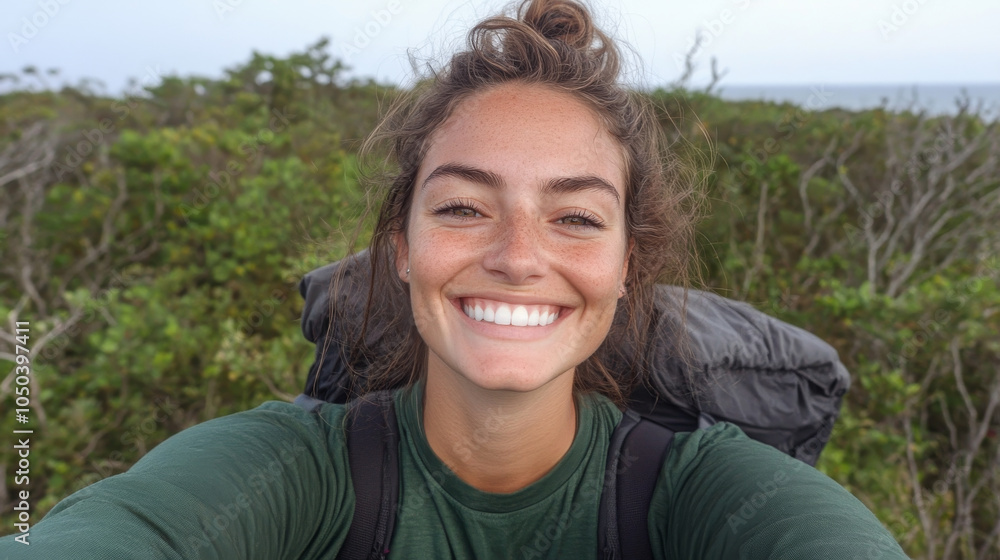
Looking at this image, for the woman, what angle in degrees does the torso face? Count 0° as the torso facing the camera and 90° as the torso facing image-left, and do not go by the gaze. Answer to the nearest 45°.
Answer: approximately 0°
